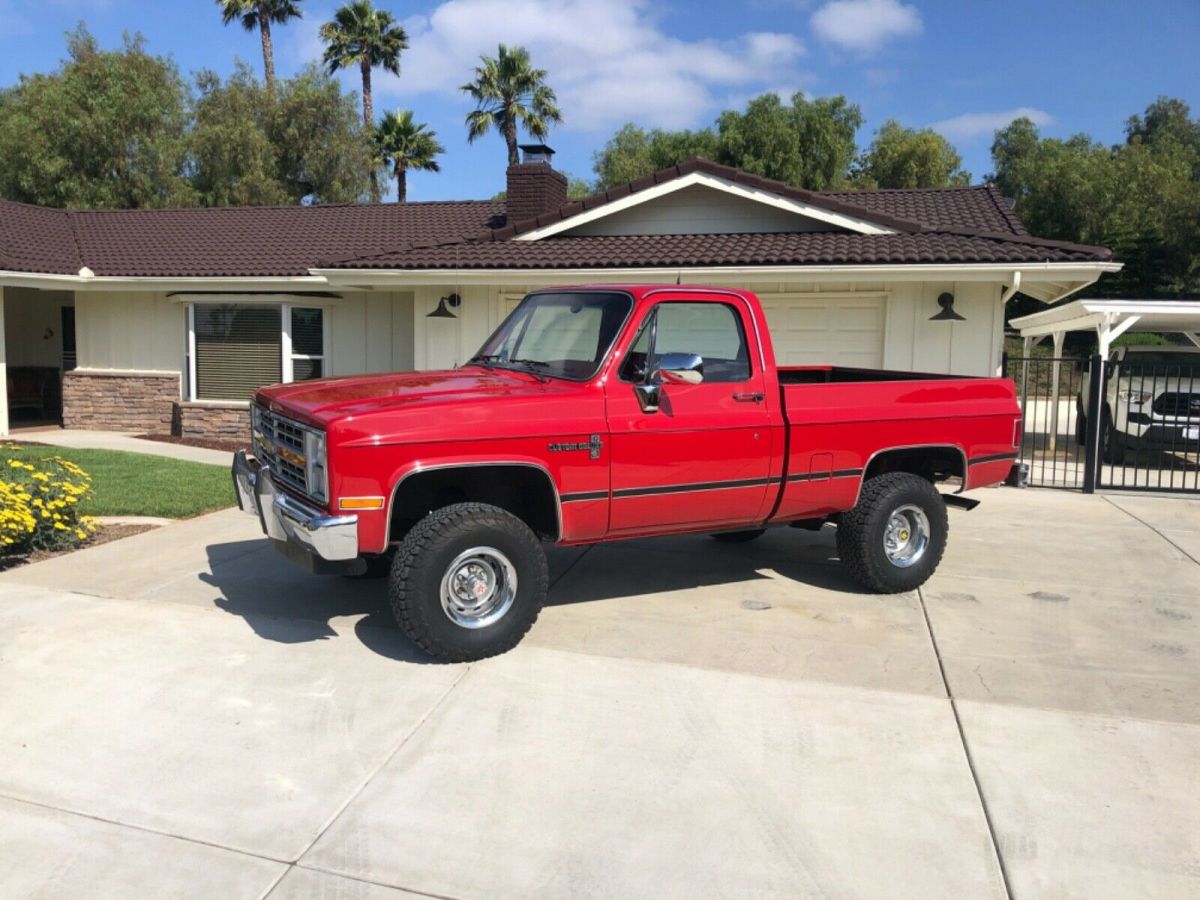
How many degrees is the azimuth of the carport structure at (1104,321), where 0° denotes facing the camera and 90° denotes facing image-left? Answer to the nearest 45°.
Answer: approximately 0°

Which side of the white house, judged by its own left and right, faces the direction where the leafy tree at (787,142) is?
back

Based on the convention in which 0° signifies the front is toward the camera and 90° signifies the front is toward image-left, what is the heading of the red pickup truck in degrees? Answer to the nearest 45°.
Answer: approximately 45°

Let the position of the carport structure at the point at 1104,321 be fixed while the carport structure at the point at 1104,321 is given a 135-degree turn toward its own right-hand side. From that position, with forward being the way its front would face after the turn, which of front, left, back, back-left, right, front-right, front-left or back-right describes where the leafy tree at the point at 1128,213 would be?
front-right

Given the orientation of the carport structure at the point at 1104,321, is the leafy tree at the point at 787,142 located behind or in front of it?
behind

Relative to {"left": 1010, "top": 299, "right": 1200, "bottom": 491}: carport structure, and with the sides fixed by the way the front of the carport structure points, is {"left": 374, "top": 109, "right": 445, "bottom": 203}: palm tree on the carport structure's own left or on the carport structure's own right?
on the carport structure's own right

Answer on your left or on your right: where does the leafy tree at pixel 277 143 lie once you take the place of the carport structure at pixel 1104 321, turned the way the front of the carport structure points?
on your right

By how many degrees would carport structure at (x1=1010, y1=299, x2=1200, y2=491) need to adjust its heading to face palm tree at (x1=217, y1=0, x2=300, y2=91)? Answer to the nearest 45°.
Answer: approximately 135° to its right

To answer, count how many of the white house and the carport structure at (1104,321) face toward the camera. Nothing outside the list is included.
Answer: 2

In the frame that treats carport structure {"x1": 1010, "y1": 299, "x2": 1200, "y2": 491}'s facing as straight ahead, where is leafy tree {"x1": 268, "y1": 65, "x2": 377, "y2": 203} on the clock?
The leafy tree is roughly at 4 o'clock from the carport structure.

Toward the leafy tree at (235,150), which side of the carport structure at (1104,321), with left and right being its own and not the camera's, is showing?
right

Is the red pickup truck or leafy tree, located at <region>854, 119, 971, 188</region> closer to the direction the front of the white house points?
the red pickup truck

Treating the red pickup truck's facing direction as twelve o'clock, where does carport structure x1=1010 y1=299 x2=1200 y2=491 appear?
The carport structure is roughly at 6 o'clock from the red pickup truck.

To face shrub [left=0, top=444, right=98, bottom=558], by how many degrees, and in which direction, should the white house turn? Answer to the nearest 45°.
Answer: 0° — it already faces it

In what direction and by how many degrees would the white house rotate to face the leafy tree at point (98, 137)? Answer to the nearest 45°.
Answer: approximately 135° to its right
